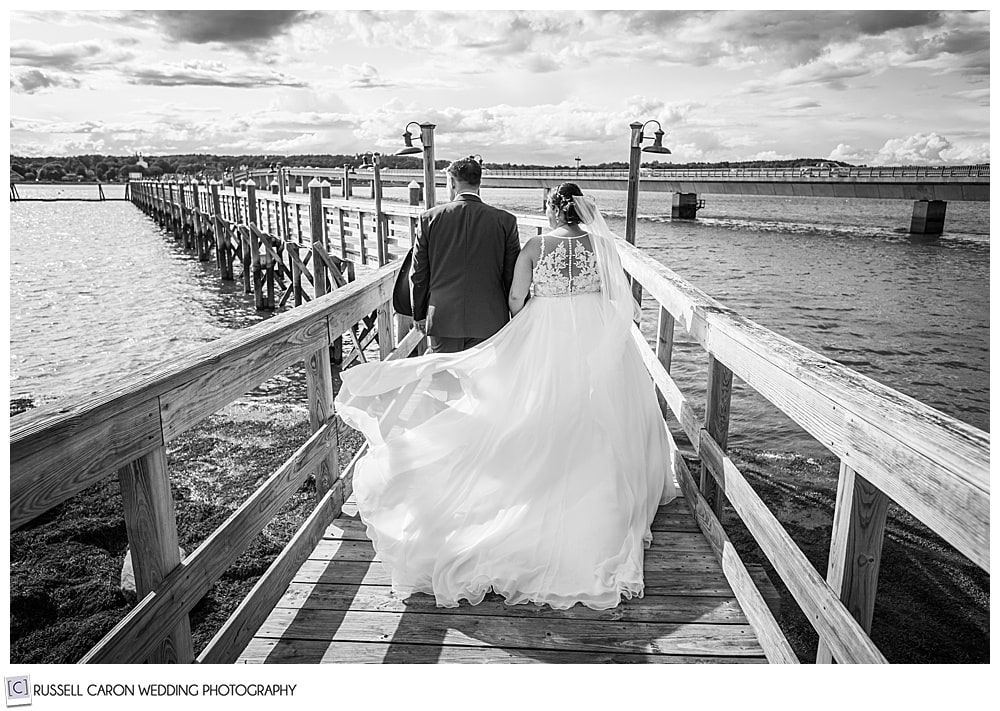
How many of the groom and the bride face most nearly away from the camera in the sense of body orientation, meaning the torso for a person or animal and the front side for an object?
2

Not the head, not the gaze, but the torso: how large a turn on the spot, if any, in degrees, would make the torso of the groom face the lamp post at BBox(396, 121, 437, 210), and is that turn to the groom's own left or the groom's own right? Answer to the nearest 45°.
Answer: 0° — they already face it

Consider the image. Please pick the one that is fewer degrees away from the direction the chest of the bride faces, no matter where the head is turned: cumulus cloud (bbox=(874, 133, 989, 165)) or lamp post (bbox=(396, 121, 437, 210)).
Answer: the lamp post

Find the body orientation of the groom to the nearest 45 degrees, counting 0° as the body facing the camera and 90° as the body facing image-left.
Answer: approximately 180°

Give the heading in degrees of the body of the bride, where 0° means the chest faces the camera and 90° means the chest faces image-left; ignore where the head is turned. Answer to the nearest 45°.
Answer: approximately 180°

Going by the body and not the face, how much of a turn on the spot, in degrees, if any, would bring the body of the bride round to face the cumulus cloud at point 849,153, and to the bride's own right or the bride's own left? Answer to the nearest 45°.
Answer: approximately 45° to the bride's own right

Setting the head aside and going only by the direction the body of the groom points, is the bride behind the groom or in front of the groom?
behind

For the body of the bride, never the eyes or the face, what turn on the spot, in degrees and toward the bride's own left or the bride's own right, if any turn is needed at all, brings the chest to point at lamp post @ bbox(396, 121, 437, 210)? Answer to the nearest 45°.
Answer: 0° — they already face it
